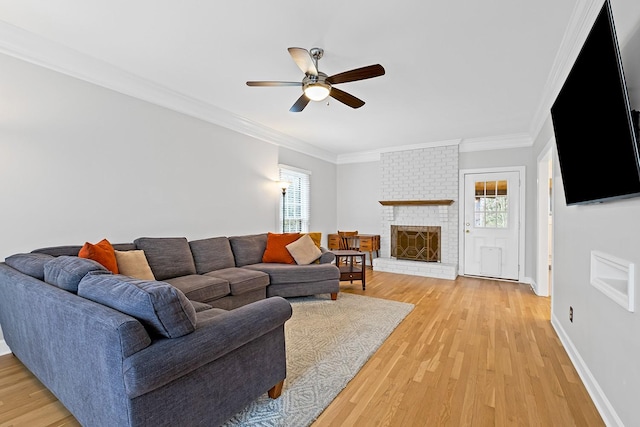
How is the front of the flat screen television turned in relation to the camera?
facing the viewer and to the left of the viewer

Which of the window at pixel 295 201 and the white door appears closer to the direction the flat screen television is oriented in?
the window

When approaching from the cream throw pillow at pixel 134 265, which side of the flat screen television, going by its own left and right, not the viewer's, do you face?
front

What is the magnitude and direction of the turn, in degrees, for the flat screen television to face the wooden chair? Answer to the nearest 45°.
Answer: approximately 90° to its right

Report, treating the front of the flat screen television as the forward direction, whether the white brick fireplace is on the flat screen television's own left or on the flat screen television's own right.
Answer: on the flat screen television's own right

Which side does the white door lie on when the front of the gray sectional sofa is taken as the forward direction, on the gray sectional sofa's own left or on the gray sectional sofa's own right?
on the gray sectional sofa's own left

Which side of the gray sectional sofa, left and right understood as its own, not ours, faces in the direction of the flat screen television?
front

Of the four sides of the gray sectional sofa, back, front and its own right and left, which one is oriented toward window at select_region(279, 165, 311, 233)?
left

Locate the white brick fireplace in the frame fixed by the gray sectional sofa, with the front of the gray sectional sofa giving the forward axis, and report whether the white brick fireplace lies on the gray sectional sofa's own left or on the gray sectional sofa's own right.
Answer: on the gray sectional sofa's own left

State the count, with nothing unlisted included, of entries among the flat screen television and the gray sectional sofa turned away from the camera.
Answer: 0

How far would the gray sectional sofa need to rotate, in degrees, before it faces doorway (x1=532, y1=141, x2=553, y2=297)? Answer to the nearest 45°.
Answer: approximately 45° to its left

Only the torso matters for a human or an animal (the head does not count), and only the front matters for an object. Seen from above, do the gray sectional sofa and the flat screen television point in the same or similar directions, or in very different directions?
very different directions
